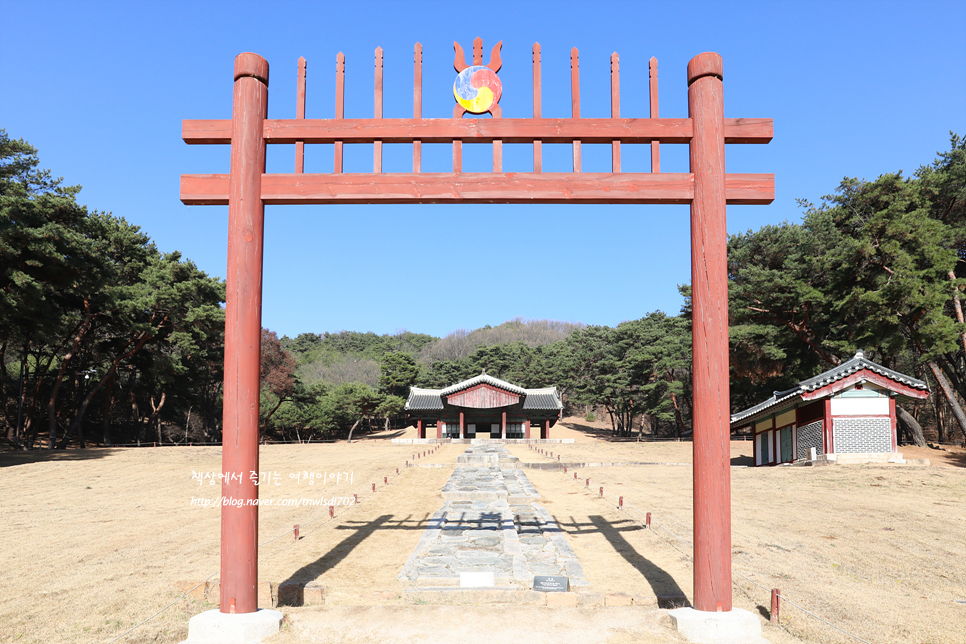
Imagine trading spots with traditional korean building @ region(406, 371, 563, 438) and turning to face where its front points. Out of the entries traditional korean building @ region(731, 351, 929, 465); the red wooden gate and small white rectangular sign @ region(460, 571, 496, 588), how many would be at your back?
0

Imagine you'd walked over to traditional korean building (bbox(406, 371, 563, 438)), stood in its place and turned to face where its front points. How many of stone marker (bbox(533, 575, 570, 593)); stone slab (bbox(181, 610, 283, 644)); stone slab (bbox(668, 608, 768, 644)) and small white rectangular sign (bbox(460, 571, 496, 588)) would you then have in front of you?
4

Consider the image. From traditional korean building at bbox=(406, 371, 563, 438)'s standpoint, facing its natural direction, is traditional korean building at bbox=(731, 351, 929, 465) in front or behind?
in front

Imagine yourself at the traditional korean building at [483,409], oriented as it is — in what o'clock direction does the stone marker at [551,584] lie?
The stone marker is roughly at 12 o'clock from the traditional korean building.

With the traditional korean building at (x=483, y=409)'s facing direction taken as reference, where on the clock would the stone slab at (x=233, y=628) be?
The stone slab is roughly at 12 o'clock from the traditional korean building.

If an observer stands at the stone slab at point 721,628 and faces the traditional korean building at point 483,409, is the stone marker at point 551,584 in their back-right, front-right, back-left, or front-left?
front-left

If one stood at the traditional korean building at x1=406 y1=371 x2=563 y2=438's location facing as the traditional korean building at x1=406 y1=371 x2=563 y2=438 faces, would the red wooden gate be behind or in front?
in front

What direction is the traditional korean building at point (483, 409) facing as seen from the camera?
toward the camera

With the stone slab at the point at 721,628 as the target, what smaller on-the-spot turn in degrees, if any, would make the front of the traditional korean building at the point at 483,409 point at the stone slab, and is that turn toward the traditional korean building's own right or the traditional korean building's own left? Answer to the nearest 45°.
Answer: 0° — it already faces it
